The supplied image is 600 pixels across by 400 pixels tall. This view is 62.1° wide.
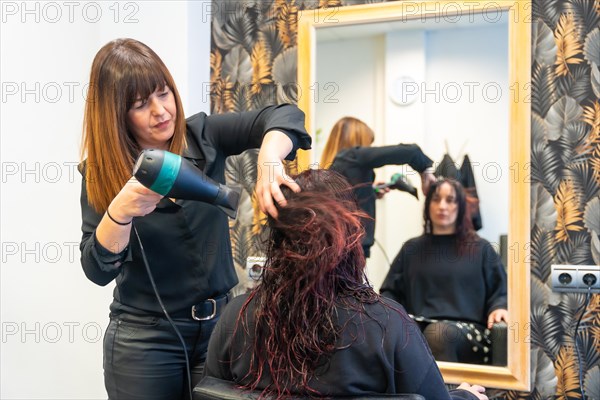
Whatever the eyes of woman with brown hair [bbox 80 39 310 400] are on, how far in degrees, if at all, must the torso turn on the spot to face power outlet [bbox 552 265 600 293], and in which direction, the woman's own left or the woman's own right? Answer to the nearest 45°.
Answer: approximately 45° to the woman's own left

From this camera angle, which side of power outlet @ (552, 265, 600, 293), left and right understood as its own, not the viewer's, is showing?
front

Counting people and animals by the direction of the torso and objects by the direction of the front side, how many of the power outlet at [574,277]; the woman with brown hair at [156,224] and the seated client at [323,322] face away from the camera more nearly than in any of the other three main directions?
1

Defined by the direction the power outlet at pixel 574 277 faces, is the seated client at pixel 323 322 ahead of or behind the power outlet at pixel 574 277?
ahead

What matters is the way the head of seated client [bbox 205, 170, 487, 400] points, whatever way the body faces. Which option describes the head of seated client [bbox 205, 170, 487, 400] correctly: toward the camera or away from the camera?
away from the camera

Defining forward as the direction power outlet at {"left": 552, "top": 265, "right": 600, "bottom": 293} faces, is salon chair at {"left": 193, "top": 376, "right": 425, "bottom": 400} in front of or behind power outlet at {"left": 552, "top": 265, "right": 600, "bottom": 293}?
in front

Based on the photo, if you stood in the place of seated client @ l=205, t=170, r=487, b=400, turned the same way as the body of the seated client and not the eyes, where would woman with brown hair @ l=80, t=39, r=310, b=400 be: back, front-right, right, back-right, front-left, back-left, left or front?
front-left

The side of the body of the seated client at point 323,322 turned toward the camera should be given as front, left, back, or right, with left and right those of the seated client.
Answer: back

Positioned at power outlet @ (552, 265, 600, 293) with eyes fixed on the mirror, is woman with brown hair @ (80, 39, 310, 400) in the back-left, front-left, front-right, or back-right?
front-left

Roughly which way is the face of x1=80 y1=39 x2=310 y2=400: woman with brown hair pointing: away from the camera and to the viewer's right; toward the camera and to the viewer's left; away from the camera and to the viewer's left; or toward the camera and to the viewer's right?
toward the camera and to the viewer's right

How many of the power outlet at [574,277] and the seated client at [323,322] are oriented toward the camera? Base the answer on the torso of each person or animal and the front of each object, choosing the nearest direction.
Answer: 1

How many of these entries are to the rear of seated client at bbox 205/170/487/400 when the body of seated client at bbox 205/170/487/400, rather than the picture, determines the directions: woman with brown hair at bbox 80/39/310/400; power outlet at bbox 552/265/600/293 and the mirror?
0

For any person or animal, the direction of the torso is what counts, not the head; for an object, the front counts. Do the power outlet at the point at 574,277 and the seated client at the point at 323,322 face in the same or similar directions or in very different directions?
very different directions

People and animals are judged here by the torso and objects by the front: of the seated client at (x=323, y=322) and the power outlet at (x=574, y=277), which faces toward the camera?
the power outlet
